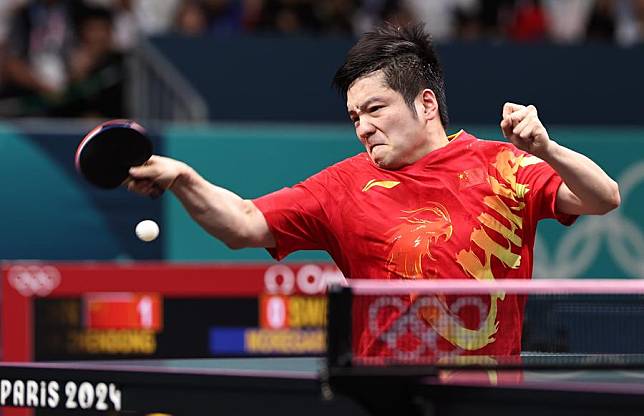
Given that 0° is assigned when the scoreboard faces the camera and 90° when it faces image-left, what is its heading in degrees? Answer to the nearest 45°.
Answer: approximately 0°

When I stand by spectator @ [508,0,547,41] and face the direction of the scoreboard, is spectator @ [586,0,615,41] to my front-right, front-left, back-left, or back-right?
back-left

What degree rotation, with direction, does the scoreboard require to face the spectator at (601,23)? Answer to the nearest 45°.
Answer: approximately 135° to its left

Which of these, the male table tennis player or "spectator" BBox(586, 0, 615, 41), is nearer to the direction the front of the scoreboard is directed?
the male table tennis player

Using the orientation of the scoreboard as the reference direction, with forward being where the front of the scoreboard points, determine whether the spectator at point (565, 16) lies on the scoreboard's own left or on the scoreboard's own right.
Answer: on the scoreboard's own left
